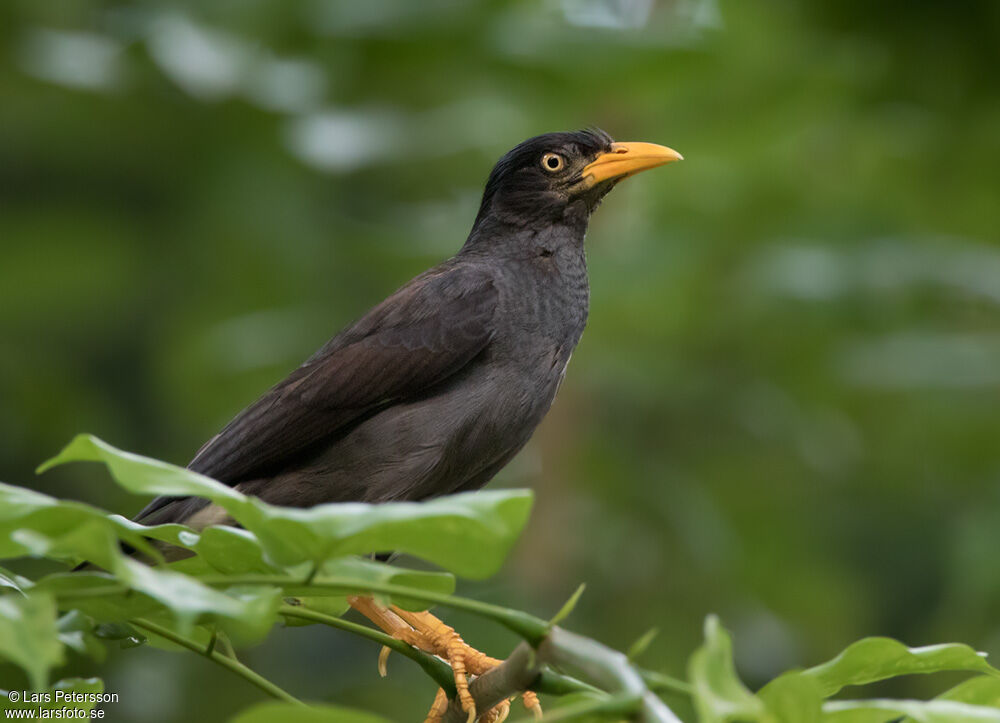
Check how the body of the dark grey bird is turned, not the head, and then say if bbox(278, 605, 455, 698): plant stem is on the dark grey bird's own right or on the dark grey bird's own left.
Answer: on the dark grey bird's own right

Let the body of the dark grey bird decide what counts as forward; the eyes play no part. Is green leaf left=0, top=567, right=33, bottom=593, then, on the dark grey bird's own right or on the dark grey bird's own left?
on the dark grey bird's own right

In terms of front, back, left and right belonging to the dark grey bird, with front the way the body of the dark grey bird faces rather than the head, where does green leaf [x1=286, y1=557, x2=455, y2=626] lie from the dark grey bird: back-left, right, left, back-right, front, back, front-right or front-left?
right

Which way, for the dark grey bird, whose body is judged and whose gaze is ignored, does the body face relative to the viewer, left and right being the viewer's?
facing to the right of the viewer

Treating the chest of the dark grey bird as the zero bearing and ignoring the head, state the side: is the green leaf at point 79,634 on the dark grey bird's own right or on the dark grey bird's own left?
on the dark grey bird's own right

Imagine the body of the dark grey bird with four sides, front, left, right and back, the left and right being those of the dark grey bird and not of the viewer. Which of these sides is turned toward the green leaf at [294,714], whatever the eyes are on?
right
